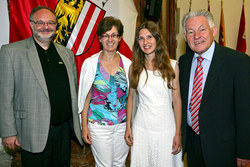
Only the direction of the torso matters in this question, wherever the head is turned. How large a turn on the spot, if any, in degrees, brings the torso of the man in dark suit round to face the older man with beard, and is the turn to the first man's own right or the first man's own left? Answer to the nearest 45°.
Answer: approximately 45° to the first man's own right

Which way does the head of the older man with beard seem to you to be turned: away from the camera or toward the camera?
toward the camera

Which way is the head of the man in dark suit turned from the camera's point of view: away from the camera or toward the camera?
toward the camera

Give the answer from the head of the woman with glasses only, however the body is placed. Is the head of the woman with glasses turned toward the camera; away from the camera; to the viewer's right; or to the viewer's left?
toward the camera

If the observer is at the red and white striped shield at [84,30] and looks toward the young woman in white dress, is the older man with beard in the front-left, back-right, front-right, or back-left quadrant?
front-right

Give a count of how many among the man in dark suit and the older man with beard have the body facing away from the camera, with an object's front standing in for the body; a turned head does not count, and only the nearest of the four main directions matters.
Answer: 0

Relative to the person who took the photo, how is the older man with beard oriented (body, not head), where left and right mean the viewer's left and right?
facing the viewer and to the right of the viewer

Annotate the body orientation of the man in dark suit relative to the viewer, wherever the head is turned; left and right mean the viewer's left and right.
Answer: facing the viewer and to the left of the viewer

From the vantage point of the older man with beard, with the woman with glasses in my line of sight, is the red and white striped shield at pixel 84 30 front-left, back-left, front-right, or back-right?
front-left

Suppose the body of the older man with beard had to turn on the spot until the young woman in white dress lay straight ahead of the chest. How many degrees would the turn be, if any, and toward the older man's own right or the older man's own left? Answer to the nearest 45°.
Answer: approximately 45° to the older man's own left
